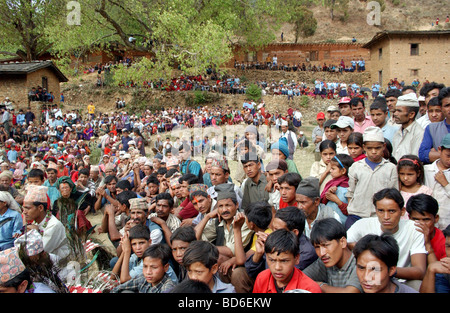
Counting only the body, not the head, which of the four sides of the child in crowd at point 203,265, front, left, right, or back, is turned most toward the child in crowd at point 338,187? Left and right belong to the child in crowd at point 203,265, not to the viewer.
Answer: back

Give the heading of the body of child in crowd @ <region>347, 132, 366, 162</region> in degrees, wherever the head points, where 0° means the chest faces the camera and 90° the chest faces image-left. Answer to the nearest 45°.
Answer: approximately 45°

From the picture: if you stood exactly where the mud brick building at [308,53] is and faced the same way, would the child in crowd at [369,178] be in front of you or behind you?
in front

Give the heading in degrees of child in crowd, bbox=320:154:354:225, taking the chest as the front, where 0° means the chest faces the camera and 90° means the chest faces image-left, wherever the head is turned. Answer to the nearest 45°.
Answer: approximately 45°

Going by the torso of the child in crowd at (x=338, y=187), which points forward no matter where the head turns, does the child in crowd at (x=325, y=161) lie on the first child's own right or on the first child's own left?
on the first child's own right
